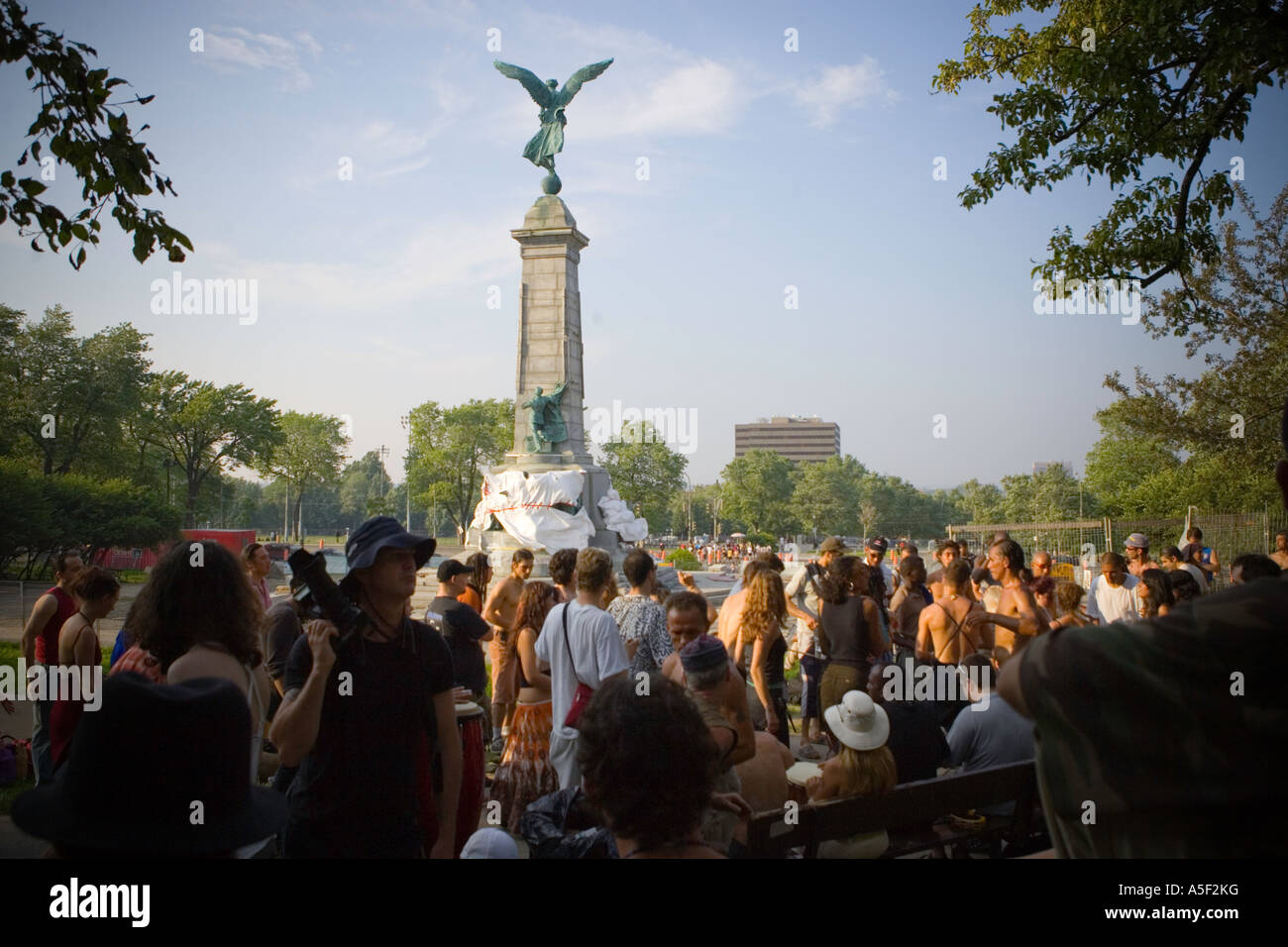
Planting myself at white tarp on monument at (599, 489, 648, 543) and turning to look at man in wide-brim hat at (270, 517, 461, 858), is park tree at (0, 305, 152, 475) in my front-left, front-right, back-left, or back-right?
back-right

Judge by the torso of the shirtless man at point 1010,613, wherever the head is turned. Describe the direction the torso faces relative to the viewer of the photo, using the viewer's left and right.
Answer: facing the viewer and to the left of the viewer

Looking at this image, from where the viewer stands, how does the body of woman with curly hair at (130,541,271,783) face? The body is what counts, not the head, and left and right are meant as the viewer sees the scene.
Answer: facing away from the viewer

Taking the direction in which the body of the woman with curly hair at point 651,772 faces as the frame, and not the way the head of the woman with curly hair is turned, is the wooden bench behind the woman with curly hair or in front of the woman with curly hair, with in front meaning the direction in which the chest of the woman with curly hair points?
in front

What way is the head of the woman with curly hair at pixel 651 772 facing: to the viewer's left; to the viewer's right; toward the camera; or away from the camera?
away from the camera

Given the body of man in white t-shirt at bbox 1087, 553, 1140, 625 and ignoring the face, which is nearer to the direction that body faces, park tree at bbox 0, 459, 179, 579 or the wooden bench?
the wooden bench

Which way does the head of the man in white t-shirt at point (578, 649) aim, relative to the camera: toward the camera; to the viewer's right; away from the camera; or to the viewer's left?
away from the camera

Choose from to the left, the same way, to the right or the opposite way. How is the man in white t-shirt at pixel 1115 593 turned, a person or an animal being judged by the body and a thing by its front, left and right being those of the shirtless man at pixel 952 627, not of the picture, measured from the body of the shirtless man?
the opposite way

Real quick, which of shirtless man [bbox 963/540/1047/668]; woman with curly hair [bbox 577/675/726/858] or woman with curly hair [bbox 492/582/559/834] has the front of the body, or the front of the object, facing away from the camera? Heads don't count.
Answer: woman with curly hair [bbox 577/675/726/858]

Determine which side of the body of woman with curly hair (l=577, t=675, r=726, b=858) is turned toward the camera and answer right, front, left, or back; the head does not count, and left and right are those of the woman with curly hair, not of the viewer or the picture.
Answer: back

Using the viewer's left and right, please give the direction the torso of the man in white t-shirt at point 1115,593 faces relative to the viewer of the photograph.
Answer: facing the viewer

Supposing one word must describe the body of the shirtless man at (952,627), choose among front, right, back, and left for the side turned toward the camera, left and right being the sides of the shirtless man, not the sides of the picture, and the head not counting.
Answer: back
